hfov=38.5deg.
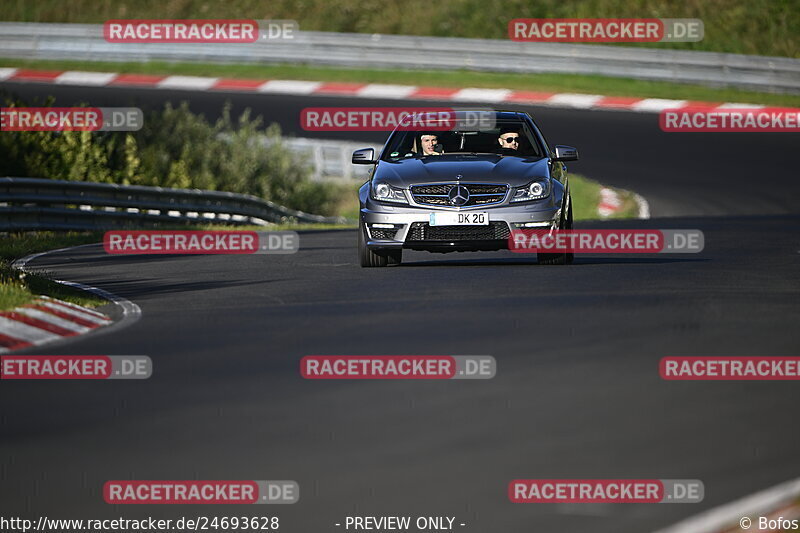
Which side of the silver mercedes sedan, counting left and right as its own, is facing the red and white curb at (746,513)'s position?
front

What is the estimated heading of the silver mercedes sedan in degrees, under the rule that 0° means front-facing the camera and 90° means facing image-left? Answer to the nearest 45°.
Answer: approximately 0°

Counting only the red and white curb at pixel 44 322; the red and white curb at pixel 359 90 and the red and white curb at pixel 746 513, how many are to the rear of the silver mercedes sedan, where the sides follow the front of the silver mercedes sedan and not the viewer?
1

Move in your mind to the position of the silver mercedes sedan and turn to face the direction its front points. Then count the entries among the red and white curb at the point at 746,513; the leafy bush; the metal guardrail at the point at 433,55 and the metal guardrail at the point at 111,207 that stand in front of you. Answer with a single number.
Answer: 1

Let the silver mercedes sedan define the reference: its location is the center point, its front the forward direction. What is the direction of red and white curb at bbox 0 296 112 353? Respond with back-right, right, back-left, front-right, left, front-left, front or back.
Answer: front-right

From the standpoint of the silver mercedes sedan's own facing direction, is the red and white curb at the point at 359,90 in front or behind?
behind

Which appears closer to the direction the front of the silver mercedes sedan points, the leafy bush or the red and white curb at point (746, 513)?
the red and white curb

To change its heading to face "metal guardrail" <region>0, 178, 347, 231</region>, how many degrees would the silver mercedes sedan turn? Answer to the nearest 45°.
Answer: approximately 135° to its right

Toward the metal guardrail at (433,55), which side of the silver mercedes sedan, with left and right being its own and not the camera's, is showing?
back

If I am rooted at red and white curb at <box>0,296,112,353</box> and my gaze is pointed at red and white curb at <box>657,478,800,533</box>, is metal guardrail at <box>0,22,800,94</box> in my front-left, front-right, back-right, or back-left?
back-left
